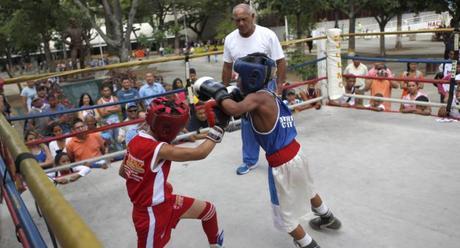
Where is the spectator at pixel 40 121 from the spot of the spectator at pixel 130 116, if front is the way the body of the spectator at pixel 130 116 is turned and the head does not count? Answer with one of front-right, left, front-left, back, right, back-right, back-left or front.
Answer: right

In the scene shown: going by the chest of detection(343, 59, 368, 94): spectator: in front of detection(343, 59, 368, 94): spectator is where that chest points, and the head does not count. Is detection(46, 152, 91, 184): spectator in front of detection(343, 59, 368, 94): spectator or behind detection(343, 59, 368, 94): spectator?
in front

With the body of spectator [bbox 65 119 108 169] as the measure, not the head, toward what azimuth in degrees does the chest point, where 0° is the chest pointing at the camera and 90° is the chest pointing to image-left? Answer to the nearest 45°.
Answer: approximately 315°

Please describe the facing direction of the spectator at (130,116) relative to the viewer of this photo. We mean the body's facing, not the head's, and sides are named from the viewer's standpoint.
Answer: facing the viewer and to the right of the viewer

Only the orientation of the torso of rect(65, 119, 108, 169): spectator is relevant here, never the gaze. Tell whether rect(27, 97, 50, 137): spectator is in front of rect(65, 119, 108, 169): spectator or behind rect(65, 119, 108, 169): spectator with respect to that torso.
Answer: behind

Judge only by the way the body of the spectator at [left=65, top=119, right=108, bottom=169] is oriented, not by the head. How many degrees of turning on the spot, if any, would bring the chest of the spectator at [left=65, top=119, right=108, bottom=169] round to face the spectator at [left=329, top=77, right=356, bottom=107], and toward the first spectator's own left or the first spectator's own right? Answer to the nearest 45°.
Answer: approximately 45° to the first spectator's own left

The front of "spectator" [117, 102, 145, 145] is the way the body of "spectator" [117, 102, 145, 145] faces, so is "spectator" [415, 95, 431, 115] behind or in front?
in front

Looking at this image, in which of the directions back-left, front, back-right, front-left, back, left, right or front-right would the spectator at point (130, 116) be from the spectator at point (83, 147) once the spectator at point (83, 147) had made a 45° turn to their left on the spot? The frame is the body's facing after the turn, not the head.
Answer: front-left

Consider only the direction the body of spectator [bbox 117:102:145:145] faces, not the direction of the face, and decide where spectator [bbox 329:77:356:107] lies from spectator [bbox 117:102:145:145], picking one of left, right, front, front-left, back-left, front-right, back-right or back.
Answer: front-left

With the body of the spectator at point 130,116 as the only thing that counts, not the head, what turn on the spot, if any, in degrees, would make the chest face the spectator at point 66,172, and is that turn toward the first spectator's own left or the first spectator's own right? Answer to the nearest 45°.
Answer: approximately 90° to the first spectator's own right

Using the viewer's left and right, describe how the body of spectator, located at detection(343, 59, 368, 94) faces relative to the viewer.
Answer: facing the viewer

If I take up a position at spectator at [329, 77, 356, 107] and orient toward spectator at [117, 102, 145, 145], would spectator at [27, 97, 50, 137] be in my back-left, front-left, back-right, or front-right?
front-right

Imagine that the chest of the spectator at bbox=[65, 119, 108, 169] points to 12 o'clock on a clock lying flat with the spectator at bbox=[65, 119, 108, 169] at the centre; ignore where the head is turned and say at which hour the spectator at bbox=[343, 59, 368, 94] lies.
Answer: the spectator at bbox=[343, 59, 368, 94] is roughly at 10 o'clock from the spectator at bbox=[65, 119, 108, 169].
